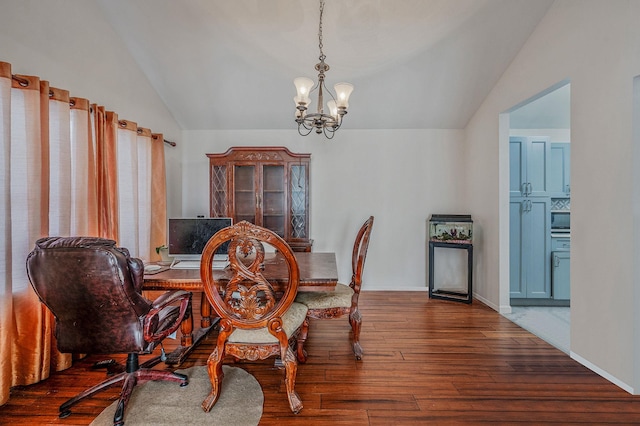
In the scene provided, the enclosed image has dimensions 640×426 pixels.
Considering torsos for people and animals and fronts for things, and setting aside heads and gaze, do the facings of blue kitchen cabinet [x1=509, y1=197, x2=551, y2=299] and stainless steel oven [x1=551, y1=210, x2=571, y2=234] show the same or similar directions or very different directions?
same or similar directions

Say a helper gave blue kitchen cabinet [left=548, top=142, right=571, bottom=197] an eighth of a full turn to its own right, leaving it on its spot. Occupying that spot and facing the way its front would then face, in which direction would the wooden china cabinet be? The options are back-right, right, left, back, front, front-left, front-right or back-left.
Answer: front

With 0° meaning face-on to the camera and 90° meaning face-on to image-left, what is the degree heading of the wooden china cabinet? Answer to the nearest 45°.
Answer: approximately 0°

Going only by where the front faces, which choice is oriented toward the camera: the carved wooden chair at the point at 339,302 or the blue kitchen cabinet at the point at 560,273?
the blue kitchen cabinet

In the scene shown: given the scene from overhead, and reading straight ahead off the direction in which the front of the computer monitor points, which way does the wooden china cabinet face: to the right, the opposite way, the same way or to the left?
the same way

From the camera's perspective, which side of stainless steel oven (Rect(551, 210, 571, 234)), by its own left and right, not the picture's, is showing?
front

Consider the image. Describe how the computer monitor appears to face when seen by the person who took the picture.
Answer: facing the viewer

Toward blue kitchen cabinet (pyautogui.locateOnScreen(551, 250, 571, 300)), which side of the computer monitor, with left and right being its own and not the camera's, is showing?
left

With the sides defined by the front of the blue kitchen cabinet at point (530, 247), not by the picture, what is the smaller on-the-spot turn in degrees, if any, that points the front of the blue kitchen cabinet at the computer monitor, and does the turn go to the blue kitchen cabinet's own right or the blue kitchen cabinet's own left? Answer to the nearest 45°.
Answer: approximately 45° to the blue kitchen cabinet's own right

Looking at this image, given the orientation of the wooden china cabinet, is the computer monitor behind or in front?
in front

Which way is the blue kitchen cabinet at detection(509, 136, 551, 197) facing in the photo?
toward the camera

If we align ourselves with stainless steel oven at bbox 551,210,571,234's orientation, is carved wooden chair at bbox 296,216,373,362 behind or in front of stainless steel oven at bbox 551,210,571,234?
in front

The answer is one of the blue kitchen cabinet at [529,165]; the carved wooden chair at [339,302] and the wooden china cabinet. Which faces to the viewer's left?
the carved wooden chair

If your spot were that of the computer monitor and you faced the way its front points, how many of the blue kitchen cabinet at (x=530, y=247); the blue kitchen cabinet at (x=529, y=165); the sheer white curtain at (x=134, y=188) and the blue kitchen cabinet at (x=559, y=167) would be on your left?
3

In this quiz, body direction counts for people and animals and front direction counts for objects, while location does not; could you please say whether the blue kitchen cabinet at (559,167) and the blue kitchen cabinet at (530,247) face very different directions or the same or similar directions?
same or similar directions

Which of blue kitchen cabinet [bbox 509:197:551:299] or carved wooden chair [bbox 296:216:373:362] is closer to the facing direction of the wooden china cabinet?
the carved wooden chair

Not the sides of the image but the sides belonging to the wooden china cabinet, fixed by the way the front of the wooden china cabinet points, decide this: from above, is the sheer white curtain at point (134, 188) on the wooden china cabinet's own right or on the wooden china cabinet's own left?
on the wooden china cabinet's own right
